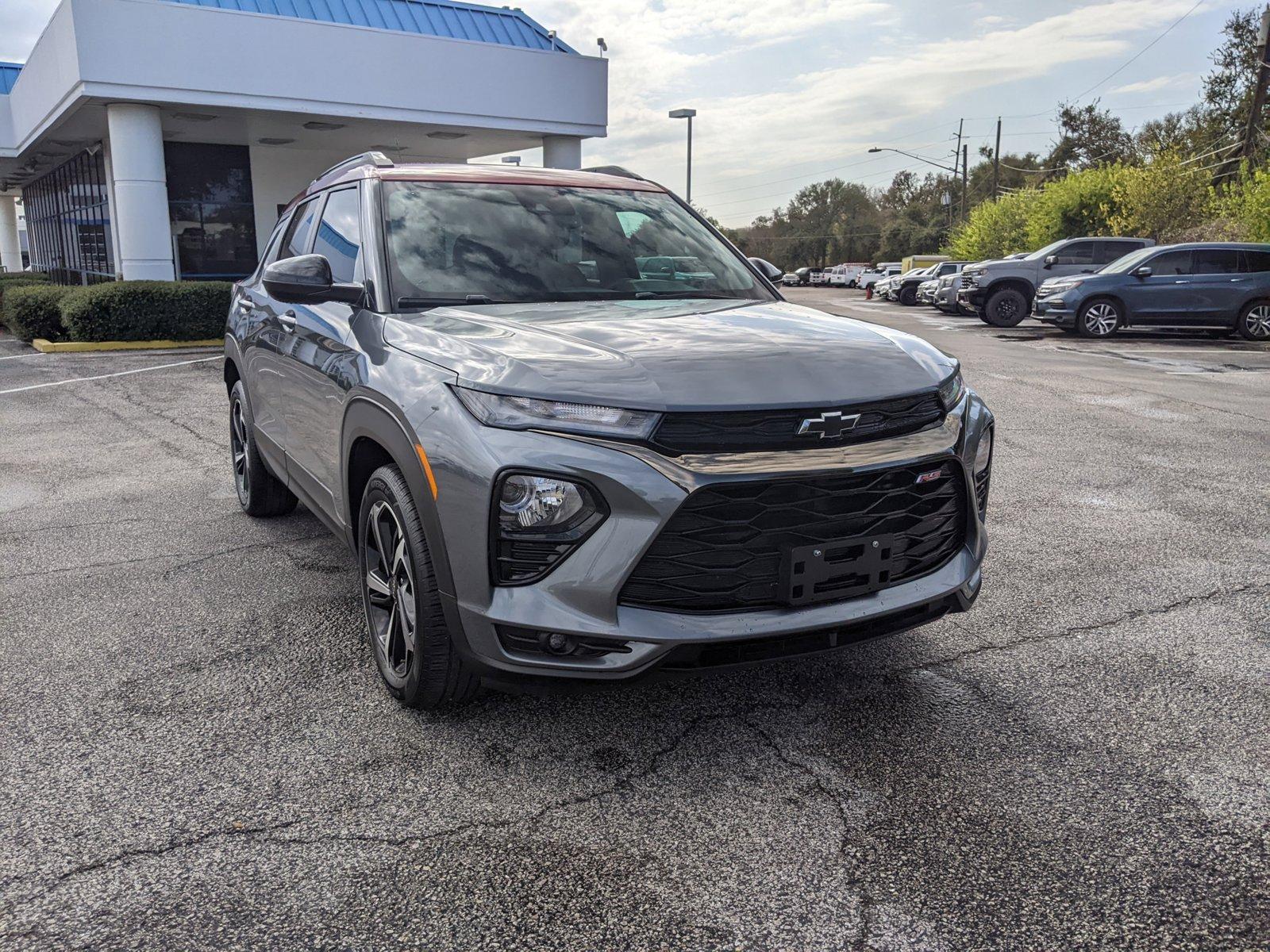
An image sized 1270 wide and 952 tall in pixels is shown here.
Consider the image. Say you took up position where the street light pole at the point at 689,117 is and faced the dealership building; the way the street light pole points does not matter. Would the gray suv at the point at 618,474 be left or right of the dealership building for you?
left

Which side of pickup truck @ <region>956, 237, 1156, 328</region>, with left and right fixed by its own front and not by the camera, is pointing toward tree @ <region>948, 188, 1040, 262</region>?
right

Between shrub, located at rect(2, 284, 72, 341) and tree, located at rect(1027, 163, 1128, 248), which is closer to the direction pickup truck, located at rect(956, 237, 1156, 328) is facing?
the shrub

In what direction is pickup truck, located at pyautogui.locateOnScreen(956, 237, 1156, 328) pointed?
to the viewer's left

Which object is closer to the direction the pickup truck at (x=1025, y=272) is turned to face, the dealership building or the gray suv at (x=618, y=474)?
the dealership building

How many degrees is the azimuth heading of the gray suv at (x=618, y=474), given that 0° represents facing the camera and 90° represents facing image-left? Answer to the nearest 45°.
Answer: approximately 315°

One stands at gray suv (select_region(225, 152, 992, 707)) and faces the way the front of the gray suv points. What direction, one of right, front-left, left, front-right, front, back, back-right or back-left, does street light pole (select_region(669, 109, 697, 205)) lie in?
back-left

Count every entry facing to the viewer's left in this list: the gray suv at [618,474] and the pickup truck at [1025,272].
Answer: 1

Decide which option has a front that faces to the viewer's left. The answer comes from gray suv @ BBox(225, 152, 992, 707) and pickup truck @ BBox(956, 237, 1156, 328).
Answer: the pickup truck

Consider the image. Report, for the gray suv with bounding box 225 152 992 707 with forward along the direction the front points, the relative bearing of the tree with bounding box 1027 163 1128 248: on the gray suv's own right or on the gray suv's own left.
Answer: on the gray suv's own left

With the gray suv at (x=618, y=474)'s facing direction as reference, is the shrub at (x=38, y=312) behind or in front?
behind
